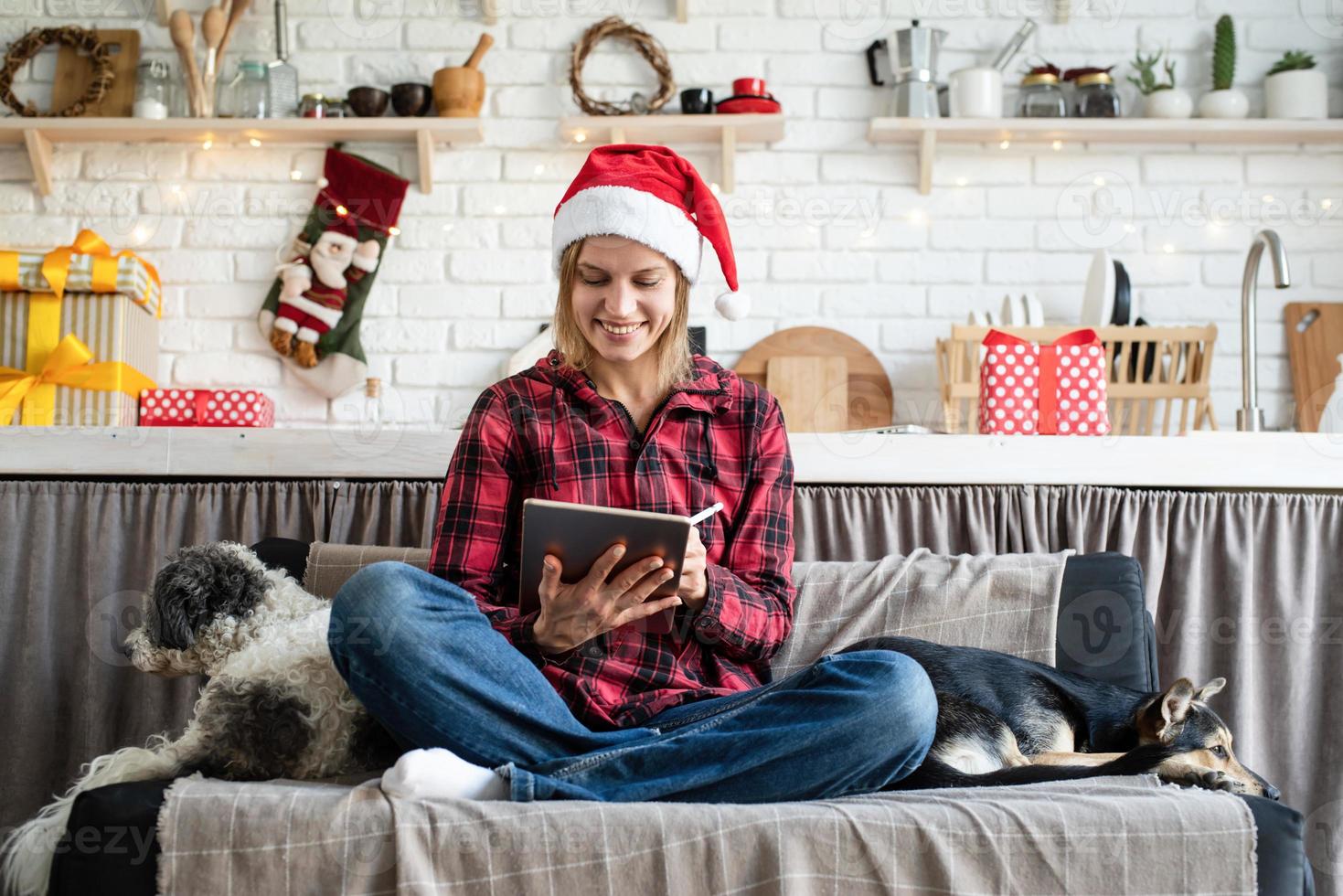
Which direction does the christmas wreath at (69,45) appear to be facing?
toward the camera

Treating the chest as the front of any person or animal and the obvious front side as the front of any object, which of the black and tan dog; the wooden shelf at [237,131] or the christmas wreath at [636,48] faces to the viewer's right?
the black and tan dog

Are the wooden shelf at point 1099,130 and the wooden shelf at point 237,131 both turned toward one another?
no

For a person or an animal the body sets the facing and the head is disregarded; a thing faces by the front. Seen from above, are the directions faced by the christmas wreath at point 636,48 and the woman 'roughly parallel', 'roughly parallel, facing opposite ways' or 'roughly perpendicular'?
roughly parallel

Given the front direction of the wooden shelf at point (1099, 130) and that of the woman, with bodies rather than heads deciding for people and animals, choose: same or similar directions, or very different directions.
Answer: same or similar directions

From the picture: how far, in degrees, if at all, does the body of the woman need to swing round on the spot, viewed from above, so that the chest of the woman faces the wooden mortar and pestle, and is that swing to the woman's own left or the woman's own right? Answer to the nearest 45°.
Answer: approximately 180°

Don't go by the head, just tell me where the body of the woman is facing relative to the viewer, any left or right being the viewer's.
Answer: facing the viewer

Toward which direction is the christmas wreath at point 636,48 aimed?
toward the camera

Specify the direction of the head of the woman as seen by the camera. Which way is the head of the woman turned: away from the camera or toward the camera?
toward the camera

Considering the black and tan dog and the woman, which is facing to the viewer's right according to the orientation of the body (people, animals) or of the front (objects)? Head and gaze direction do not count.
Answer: the black and tan dog

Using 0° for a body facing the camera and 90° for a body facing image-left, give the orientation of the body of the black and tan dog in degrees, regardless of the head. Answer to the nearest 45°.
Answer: approximately 270°
